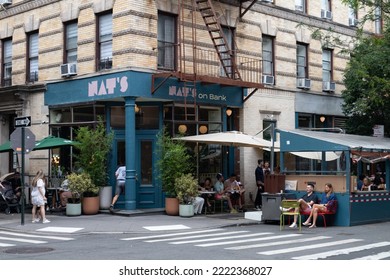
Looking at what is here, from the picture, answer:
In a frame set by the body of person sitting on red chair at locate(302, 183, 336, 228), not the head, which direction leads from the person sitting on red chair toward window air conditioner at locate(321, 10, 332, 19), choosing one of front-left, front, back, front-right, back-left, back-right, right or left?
back-right

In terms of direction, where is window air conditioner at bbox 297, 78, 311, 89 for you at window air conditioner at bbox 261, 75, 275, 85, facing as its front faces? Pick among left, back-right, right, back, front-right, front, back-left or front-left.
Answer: left

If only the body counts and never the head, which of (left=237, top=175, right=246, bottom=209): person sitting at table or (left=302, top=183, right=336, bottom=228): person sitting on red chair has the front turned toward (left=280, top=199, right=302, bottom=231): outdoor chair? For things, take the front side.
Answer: (left=302, top=183, right=336, bottom=228): person sitting on red chair

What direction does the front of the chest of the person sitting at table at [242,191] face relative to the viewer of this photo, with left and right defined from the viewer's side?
facing to the left of the viewer

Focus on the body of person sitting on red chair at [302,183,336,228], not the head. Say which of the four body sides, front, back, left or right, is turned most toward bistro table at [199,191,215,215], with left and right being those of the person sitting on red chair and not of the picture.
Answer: right

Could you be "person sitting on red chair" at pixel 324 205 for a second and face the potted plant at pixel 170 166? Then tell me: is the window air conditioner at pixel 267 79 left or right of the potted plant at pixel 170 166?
right

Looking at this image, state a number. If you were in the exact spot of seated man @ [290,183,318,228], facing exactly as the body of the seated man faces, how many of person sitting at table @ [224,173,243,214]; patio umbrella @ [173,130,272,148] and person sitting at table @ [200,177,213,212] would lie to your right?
3

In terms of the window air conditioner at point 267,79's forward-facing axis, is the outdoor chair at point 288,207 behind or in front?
in front

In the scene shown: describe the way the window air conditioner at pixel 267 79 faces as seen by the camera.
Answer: facing the viewer and to the right of the viewer

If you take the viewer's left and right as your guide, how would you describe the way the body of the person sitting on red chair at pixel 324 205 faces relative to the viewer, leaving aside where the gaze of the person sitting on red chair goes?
facing the viewer and to the left of the viewer
